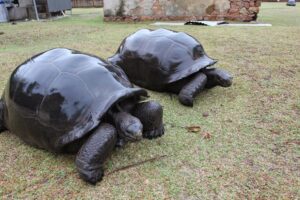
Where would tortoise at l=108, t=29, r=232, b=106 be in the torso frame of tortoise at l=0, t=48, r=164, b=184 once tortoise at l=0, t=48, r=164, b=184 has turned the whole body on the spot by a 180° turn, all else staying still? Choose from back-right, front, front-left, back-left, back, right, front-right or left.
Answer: right

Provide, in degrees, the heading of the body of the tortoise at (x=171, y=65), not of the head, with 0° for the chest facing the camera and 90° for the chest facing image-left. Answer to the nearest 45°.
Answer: approximately 315°

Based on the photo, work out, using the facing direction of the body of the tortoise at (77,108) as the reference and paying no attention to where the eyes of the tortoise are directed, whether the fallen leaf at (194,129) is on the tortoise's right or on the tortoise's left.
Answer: on the tortoise's left

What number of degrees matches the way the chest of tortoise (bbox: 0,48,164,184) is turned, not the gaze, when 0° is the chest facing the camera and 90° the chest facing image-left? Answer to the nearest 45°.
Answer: approximately 315°

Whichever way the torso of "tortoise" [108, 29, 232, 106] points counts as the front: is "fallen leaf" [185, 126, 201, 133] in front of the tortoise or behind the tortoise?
in front
